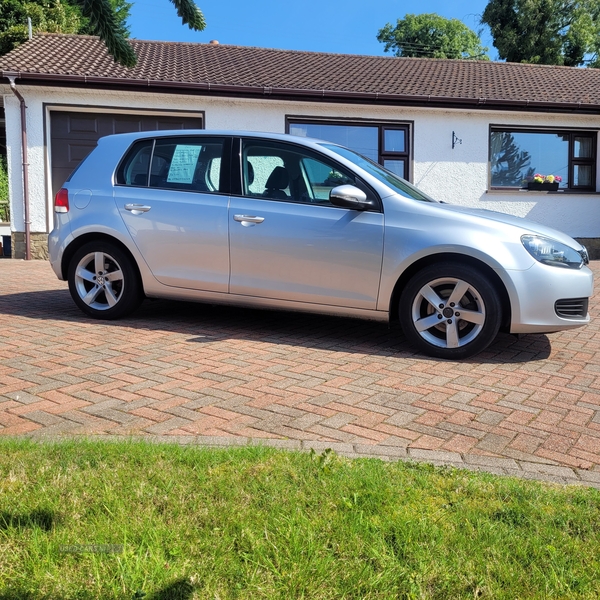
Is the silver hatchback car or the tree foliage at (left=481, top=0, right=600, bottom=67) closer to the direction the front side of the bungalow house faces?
the silver hatchback car

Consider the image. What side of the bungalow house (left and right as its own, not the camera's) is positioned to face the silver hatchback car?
front

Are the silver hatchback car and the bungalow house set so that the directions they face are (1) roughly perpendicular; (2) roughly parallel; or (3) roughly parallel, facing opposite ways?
roughly perpendicular

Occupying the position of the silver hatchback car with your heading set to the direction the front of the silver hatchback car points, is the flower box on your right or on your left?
on your left

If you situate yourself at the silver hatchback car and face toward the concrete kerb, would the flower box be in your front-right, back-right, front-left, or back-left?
back-left

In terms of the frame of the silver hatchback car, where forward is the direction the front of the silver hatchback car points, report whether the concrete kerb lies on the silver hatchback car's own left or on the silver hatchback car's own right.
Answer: on the silver hatchback car's own right

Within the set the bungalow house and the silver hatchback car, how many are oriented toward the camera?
1

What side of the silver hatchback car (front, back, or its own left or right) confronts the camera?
right

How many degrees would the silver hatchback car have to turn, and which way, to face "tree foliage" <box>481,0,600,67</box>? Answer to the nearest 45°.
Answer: approximately 90° to its left

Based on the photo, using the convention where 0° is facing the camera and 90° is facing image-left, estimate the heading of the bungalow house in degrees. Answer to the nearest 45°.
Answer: approximately 0°
